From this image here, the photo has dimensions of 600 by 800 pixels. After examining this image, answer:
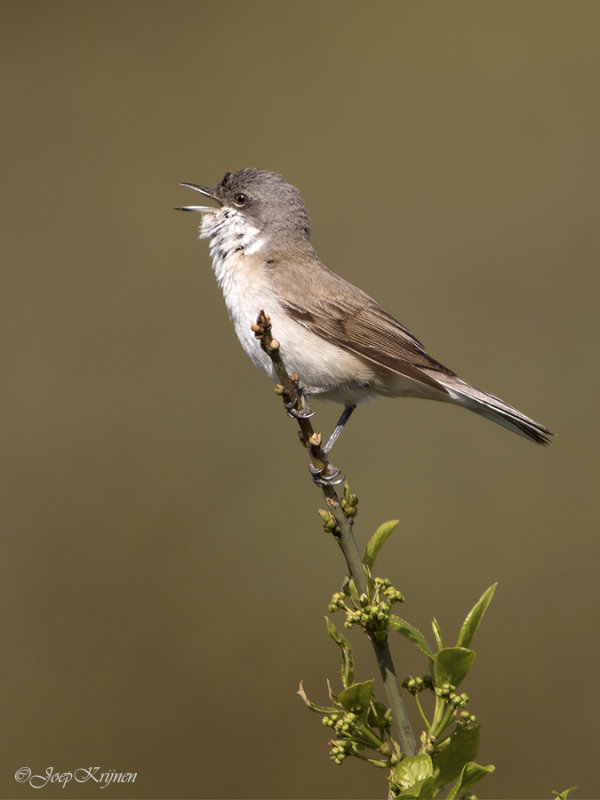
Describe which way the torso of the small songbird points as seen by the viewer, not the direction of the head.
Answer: to the viewer's left
